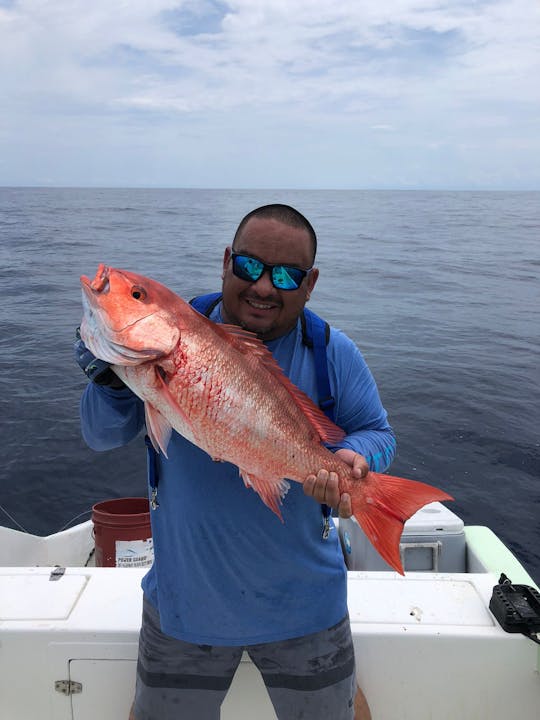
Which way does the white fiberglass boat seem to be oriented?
toward the camera

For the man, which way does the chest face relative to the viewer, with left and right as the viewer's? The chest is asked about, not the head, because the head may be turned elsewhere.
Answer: facing the viewer

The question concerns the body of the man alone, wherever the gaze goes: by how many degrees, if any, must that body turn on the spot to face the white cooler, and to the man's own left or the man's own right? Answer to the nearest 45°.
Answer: approximately 135° to the man's own left
